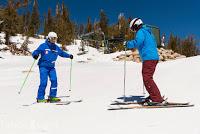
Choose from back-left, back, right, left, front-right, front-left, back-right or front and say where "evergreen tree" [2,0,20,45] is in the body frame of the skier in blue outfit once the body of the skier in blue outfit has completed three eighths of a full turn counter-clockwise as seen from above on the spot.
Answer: front

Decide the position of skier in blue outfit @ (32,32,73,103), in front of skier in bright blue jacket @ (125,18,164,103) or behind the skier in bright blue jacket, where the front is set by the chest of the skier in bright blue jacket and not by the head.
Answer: in front

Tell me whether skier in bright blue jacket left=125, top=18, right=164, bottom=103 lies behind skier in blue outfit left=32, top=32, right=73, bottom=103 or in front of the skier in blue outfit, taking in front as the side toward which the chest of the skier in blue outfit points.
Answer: in front

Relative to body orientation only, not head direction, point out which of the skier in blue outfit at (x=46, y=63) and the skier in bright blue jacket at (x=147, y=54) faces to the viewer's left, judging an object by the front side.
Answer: the skier in bright blue jacket

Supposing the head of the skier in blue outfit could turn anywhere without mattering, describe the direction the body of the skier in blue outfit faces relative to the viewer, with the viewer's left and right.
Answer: facing the viewer and to the right of the viewer

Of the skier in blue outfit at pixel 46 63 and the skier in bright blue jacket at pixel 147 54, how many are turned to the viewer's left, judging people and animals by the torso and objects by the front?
1

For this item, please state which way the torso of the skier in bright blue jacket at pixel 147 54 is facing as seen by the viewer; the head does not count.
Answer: to the viewer's left
